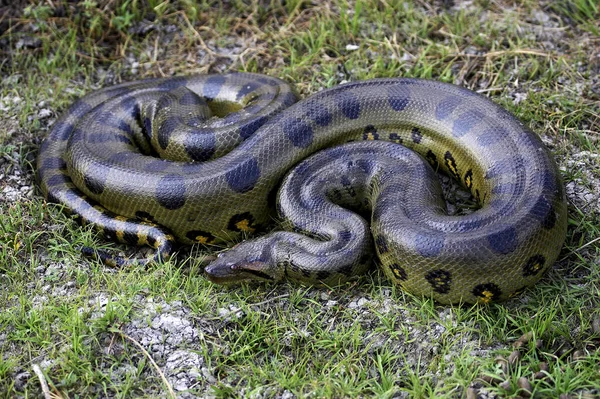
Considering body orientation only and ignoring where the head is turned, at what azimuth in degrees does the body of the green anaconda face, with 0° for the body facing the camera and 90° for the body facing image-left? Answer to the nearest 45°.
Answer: approximately 90°
